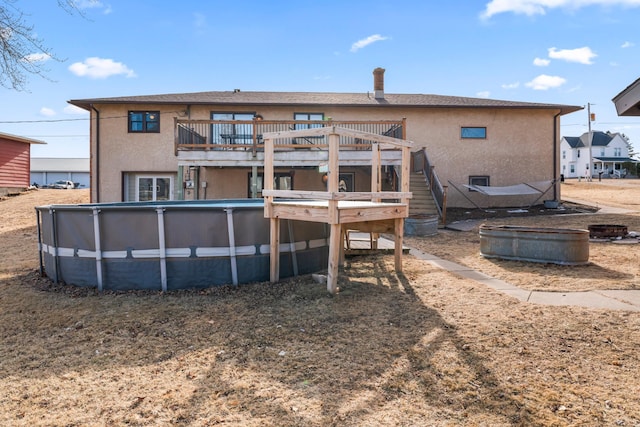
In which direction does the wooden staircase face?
toward the camera

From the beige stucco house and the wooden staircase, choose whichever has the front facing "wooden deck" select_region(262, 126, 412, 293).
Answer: the wooden staircase

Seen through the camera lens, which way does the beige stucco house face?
facing away from the viewer

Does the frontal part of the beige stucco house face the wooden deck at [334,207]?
no

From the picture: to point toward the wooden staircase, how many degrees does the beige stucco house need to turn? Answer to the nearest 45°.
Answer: approximately 135° to its right

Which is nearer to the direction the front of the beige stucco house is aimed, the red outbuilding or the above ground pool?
the red outbuilding

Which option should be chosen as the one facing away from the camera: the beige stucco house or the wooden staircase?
the beige stucco house
